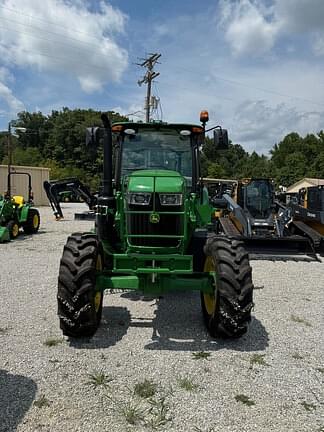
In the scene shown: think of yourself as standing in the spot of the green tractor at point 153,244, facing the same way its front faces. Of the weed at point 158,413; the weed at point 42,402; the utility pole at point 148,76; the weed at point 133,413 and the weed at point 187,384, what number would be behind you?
1

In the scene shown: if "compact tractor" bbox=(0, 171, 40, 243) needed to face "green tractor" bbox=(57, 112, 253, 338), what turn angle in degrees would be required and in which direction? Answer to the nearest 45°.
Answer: approximately 45° to its left

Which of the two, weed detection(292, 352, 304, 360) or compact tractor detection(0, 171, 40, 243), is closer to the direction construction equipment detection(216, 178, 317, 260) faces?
the weed

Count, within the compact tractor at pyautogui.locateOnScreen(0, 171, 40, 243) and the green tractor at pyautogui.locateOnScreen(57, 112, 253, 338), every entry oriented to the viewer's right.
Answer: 0

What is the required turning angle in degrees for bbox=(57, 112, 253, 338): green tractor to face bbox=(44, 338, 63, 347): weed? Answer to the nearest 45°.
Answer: approximately 90° to its right

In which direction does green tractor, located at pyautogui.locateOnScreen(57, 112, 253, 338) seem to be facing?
toward the camera

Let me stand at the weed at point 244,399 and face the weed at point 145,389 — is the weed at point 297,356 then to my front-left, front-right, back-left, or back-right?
back-right

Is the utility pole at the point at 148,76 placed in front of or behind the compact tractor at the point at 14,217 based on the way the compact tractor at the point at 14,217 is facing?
behind

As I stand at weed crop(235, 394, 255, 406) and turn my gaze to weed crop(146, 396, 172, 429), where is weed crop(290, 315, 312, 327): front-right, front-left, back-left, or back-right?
back-right

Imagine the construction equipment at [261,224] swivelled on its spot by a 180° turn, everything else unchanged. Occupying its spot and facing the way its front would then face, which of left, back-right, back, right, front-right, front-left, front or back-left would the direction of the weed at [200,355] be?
back-left

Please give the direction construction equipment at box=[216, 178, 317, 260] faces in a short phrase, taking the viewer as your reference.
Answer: facing the viewer and to the right of the viewer
